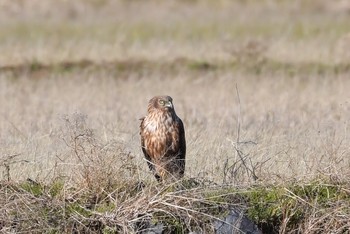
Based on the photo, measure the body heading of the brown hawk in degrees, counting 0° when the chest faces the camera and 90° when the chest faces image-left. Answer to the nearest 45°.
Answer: approximately 0°
